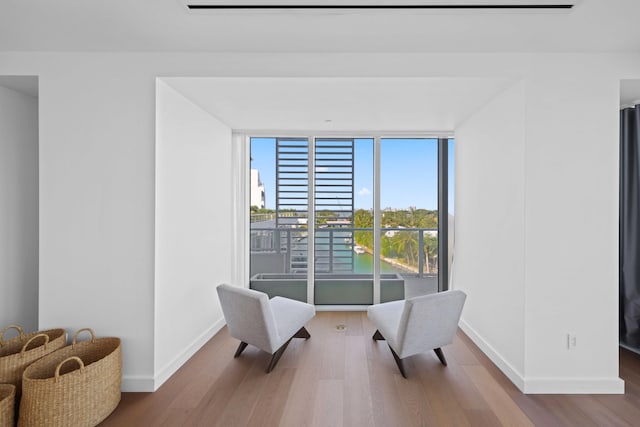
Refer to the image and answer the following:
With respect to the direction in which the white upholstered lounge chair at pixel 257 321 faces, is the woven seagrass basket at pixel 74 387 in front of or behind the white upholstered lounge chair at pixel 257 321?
behind

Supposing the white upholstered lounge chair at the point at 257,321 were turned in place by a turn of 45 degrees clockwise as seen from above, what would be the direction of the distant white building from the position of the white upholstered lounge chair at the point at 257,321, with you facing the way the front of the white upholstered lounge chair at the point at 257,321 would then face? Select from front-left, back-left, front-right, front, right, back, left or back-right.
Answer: left

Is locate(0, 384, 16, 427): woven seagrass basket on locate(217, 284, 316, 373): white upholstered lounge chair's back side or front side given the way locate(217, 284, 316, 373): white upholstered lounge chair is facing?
on the back side

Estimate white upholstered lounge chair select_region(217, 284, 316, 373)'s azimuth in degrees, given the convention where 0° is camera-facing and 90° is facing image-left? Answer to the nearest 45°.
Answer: approximately 225°

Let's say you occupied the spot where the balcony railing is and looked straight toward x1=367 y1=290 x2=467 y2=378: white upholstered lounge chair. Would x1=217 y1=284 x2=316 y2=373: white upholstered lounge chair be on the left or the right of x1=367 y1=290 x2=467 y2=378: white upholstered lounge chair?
right
